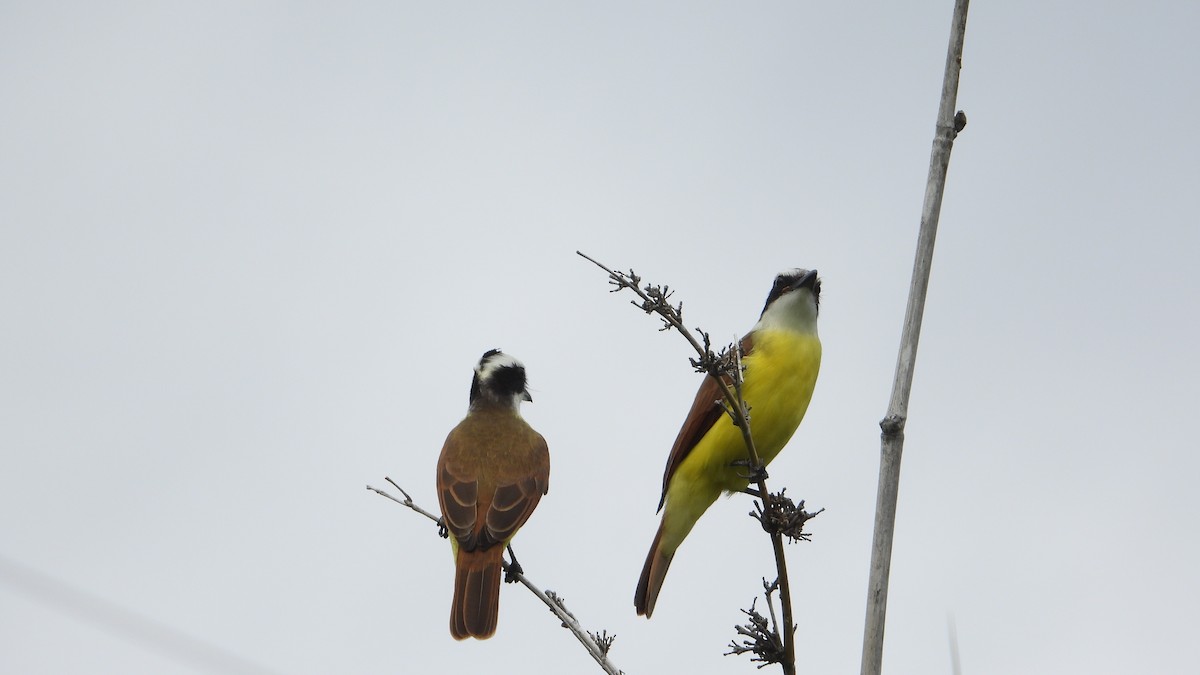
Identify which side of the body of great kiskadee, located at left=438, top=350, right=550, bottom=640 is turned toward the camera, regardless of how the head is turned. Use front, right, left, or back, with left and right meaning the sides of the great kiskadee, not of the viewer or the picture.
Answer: back

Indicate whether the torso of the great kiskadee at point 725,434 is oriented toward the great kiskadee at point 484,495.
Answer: no

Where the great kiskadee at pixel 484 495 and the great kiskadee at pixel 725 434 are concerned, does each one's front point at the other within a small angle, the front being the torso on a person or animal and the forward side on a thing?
no

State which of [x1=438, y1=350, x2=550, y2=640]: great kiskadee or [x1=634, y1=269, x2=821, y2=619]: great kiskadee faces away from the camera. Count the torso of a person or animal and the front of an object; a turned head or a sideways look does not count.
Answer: [x1=438, y1=350, x2=550, y2=640]: great kiskadee

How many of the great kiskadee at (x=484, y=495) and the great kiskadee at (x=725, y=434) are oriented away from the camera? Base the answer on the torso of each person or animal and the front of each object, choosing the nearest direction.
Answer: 1

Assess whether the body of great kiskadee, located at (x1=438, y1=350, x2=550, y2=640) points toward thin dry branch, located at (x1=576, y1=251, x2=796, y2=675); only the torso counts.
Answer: no

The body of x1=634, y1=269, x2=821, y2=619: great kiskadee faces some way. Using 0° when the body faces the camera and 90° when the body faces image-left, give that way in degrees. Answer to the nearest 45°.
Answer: approximately 315°
